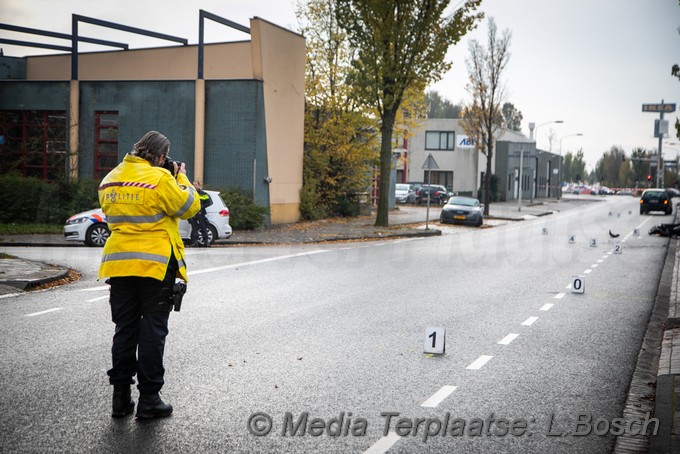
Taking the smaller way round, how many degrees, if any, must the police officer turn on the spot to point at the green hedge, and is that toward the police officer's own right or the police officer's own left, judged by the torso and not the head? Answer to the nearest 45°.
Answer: approximately 45° to the police officer's own left

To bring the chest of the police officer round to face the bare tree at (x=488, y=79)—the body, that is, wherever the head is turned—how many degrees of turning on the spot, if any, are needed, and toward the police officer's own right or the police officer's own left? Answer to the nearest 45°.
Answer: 0° — they already face it

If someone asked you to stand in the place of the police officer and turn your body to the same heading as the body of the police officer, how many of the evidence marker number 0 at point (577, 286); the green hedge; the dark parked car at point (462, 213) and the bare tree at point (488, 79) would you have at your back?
0

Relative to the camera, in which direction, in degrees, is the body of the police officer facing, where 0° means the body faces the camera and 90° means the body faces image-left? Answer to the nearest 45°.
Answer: approximately 225°

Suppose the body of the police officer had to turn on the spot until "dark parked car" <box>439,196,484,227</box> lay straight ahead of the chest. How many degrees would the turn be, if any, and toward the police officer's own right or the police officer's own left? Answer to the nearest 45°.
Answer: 0° — they already face it

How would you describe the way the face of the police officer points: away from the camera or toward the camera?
away from the camera

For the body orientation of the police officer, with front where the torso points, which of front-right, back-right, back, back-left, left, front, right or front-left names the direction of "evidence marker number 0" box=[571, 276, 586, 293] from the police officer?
front

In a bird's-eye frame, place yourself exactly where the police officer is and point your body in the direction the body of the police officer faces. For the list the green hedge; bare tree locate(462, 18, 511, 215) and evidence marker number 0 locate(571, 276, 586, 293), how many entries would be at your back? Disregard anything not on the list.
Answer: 0
